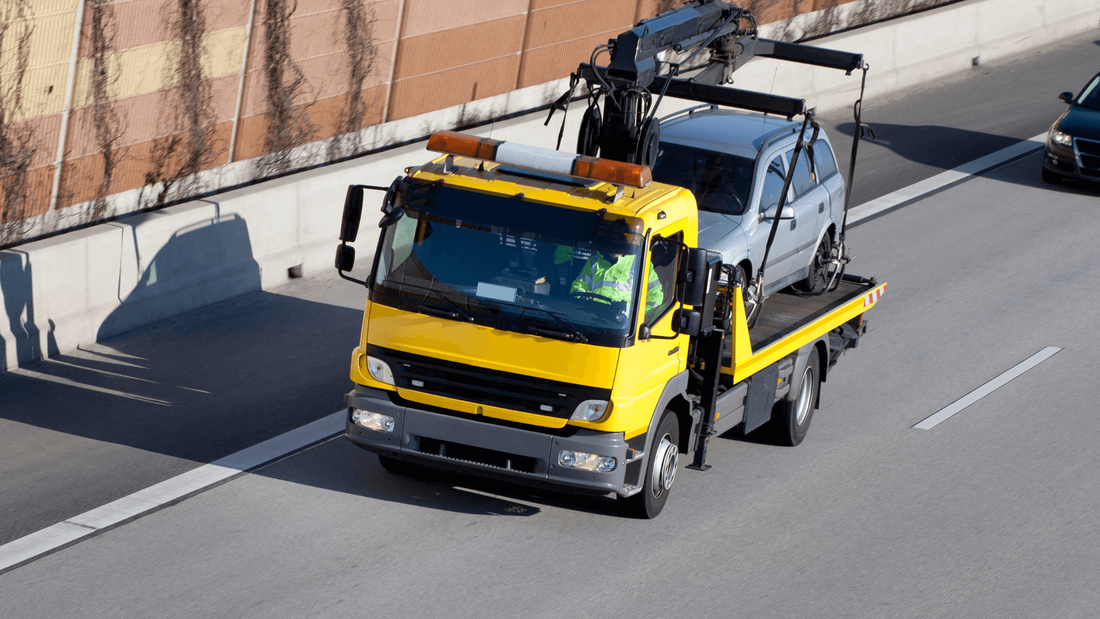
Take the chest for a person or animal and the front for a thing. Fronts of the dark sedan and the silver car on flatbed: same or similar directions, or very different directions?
same or similar directions

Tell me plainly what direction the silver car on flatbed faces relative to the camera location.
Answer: facing the viewer and to the left of the viewer

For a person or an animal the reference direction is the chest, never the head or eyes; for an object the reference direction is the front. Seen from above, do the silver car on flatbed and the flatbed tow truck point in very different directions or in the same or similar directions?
same or similar directions

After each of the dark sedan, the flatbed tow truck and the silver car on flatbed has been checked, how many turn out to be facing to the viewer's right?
0

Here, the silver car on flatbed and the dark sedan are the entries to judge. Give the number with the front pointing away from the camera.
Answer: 0

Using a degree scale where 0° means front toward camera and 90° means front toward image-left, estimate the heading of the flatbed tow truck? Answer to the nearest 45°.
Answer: approximately 45°

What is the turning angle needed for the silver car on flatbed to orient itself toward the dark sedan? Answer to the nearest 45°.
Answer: approximately 180°

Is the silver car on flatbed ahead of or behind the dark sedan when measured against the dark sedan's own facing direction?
ahead

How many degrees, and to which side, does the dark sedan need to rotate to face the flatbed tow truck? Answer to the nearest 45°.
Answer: approximately 45° to its left

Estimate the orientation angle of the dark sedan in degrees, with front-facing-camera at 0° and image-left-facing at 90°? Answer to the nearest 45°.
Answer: approximately 45°

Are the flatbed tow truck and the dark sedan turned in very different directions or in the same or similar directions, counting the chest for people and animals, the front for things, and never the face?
same or similar directions

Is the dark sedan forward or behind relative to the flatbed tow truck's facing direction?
behind
